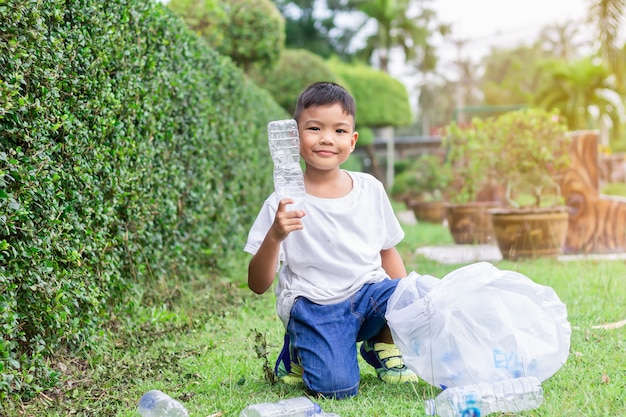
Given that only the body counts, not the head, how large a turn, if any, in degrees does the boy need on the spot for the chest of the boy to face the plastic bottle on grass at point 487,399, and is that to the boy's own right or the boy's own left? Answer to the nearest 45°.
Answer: approximately 45° to the boy's own left

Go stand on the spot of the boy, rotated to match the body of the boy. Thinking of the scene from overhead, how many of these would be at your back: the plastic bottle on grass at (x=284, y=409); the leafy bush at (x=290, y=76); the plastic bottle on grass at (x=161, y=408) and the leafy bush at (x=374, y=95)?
2

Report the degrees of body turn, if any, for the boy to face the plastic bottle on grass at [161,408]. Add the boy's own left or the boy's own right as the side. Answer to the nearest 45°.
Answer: approximately 45° to the boy's own right

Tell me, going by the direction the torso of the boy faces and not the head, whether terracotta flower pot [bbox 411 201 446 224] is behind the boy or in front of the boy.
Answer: behind

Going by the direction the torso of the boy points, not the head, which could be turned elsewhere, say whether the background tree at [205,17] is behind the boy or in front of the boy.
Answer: behind

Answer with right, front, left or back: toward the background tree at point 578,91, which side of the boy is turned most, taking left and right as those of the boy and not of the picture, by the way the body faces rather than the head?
back

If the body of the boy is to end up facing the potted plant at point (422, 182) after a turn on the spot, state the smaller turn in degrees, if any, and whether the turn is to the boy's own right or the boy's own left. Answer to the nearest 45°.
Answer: approximately 180°

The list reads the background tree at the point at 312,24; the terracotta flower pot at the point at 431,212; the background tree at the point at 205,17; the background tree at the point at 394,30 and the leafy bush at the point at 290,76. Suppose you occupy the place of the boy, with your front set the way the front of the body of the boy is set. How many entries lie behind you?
5

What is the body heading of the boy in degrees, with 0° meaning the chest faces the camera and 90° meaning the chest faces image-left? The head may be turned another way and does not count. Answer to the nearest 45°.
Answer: approximately 0°

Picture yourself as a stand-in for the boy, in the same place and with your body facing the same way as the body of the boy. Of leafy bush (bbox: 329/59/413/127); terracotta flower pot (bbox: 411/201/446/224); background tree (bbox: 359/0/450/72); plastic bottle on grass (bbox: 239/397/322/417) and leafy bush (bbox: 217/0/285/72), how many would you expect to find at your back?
4

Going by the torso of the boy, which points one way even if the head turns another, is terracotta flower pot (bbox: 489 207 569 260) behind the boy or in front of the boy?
behind

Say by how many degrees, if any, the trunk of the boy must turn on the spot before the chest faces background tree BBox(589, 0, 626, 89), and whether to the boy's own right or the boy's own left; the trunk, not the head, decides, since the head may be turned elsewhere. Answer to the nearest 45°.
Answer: approximately 135° to the boy's own left
